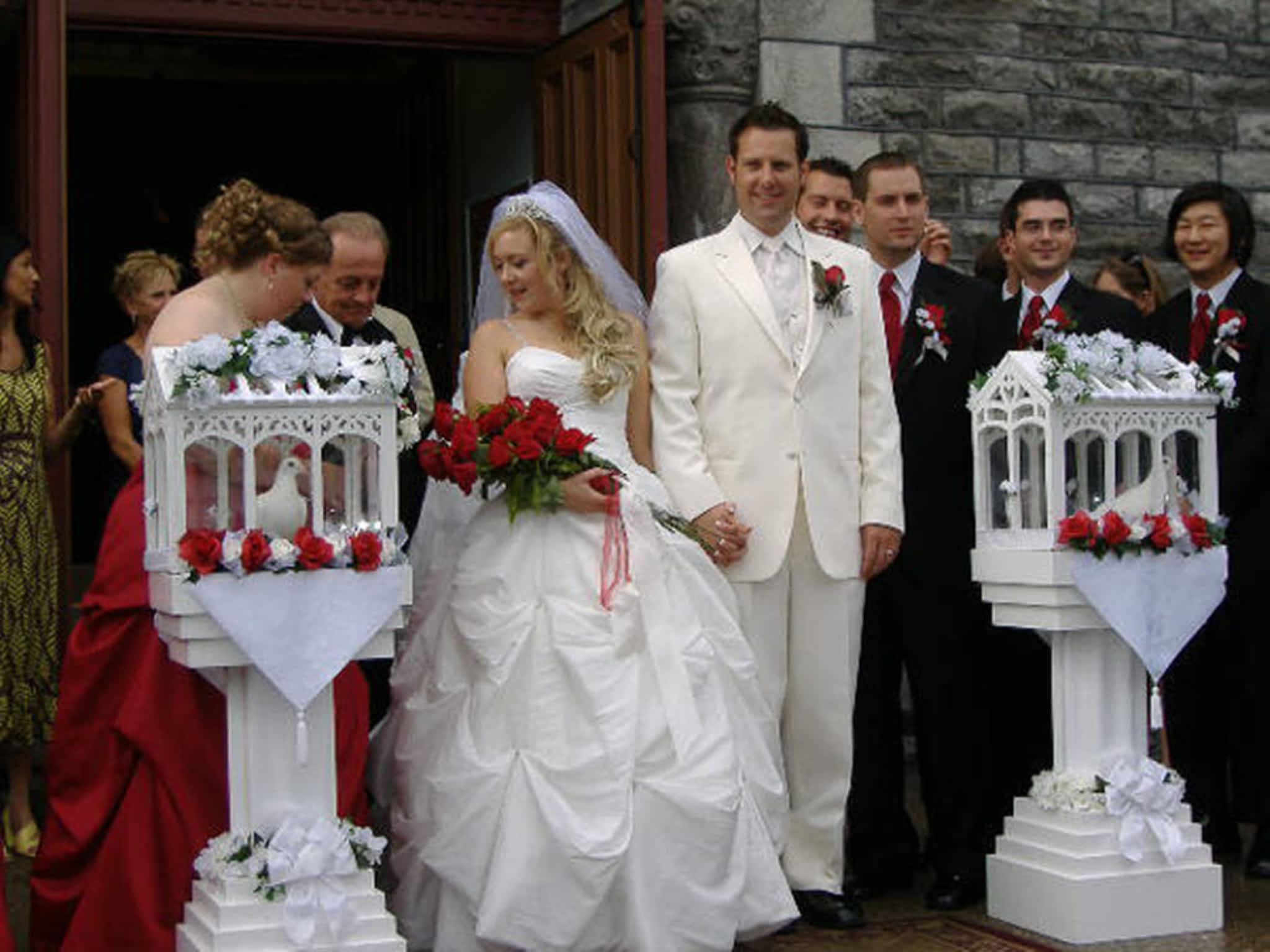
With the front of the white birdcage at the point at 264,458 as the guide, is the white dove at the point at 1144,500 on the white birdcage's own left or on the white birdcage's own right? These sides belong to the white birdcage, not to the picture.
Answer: on the white birdcage's own left

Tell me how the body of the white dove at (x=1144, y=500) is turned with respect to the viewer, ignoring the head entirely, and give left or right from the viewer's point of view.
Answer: facing to the right of the viewer

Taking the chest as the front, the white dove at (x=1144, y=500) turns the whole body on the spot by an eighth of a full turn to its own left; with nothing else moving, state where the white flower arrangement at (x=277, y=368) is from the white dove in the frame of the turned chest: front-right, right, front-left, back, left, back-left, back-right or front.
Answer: back

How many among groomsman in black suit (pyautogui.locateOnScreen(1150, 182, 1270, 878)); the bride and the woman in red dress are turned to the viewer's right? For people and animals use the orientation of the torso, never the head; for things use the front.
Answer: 1

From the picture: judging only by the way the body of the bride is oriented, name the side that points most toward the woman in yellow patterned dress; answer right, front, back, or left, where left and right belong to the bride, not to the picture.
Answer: right

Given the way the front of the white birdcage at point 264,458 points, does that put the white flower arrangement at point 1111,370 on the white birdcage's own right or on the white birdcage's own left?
on the white birdcage's own left

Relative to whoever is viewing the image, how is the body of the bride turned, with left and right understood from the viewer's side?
facing the viewer and to the left of the viewer

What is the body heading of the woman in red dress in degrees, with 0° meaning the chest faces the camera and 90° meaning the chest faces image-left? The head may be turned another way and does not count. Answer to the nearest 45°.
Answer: approximately 270°

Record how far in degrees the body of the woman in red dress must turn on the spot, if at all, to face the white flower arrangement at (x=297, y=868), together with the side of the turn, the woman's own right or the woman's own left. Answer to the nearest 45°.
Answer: approximately 45° to the woman's own right

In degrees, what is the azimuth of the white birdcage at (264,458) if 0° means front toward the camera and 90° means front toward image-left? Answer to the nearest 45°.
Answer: approximately 0°
